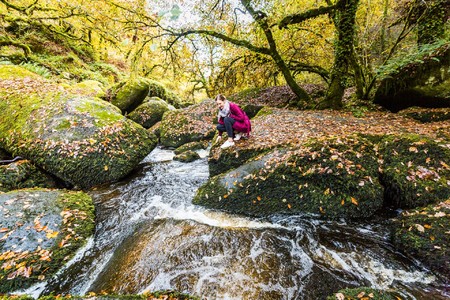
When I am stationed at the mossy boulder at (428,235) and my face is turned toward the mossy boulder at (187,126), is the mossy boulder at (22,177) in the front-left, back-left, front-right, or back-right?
front-left

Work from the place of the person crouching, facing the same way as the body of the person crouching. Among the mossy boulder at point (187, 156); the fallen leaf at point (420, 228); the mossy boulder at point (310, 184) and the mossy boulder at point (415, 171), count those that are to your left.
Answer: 3

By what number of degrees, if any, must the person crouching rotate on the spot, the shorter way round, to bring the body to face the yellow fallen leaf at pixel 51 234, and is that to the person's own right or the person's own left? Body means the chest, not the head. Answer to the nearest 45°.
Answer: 0° — they already face it

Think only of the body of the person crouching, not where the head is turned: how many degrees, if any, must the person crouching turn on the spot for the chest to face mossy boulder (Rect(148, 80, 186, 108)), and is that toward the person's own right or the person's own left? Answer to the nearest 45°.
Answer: approximately 90° to the person's own right

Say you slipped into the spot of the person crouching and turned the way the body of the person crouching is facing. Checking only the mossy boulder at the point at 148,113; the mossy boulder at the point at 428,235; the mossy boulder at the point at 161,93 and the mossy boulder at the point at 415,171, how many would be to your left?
2

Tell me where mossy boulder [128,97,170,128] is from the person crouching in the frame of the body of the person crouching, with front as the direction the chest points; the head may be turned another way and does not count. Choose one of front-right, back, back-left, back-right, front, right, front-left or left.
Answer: right

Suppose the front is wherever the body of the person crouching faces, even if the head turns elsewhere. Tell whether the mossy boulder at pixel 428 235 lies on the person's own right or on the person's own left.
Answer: on the person's own left

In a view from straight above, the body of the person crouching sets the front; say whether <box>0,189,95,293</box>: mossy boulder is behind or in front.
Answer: in front

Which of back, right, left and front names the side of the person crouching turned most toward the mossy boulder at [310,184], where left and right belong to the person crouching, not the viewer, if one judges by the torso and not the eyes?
left

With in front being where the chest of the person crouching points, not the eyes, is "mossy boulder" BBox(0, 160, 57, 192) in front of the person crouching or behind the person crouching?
in front

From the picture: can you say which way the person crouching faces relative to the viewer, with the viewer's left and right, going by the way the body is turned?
facing the viewer and to the left of the viewer

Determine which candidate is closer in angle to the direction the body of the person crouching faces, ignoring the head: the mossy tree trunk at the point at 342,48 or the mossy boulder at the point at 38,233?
the mossy boulder

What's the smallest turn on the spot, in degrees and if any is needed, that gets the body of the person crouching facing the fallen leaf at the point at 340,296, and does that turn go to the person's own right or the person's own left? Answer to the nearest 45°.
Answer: approximately 45° to the person's own left
